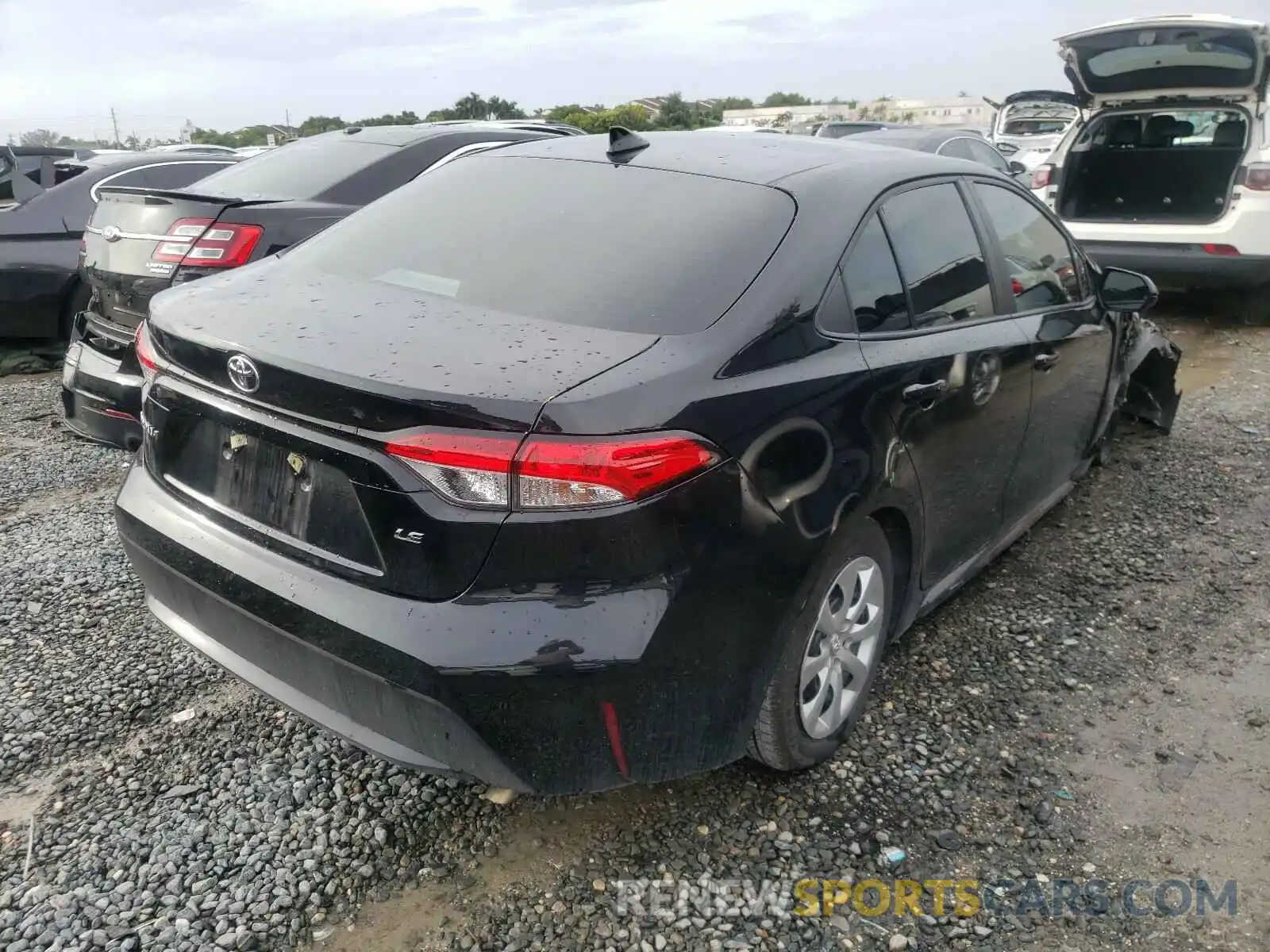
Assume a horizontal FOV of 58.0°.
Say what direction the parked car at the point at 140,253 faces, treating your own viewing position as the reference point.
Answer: facing away from the viewer and to the right of the viewer

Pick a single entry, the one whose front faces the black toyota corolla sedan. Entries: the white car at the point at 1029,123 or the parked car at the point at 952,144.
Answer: the white car

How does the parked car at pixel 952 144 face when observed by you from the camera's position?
facing away from the viewer and to the right of the viewer

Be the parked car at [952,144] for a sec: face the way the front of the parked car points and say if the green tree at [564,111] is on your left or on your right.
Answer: on your left

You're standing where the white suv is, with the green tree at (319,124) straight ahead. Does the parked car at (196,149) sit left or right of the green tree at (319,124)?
left

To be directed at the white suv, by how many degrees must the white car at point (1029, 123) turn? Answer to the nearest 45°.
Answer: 0° — it already faces it

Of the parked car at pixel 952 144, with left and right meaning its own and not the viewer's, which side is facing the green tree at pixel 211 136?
left

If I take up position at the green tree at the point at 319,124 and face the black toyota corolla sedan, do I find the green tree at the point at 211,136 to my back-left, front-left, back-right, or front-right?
back-right

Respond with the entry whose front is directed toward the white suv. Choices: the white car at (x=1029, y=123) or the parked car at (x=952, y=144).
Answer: the white car

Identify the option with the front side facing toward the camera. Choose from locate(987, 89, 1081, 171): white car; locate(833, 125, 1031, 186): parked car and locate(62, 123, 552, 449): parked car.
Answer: the white car

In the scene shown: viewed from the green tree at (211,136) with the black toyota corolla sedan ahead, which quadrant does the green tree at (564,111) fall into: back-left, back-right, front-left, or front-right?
front-left

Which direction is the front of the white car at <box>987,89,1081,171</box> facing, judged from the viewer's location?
facing the viewer

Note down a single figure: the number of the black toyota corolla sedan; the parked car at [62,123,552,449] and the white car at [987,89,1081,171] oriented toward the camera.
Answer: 1
